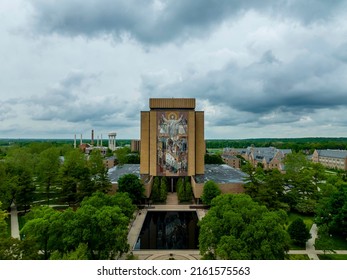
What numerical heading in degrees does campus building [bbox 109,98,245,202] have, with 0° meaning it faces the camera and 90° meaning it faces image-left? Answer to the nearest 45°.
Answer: approximately 0°

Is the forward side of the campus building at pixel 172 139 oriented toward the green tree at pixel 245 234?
yes

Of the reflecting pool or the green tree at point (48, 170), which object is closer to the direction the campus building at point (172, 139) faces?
the reflecting pool

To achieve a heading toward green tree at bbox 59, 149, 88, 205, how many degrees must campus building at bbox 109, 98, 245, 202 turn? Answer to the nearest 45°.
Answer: approximately 45° to its right

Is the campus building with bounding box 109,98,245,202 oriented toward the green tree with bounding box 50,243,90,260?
yes

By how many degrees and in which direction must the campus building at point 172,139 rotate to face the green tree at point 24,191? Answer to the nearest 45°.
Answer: approximately 45° to its right

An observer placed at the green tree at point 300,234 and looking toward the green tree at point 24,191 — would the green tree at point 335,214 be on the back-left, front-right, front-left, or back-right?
back-right

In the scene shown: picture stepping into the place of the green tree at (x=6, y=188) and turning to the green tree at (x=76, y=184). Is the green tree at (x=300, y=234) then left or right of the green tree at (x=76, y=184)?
right

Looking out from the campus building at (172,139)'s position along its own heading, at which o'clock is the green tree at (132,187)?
The green tree is roughly at 1 o'clock from the campus building.
